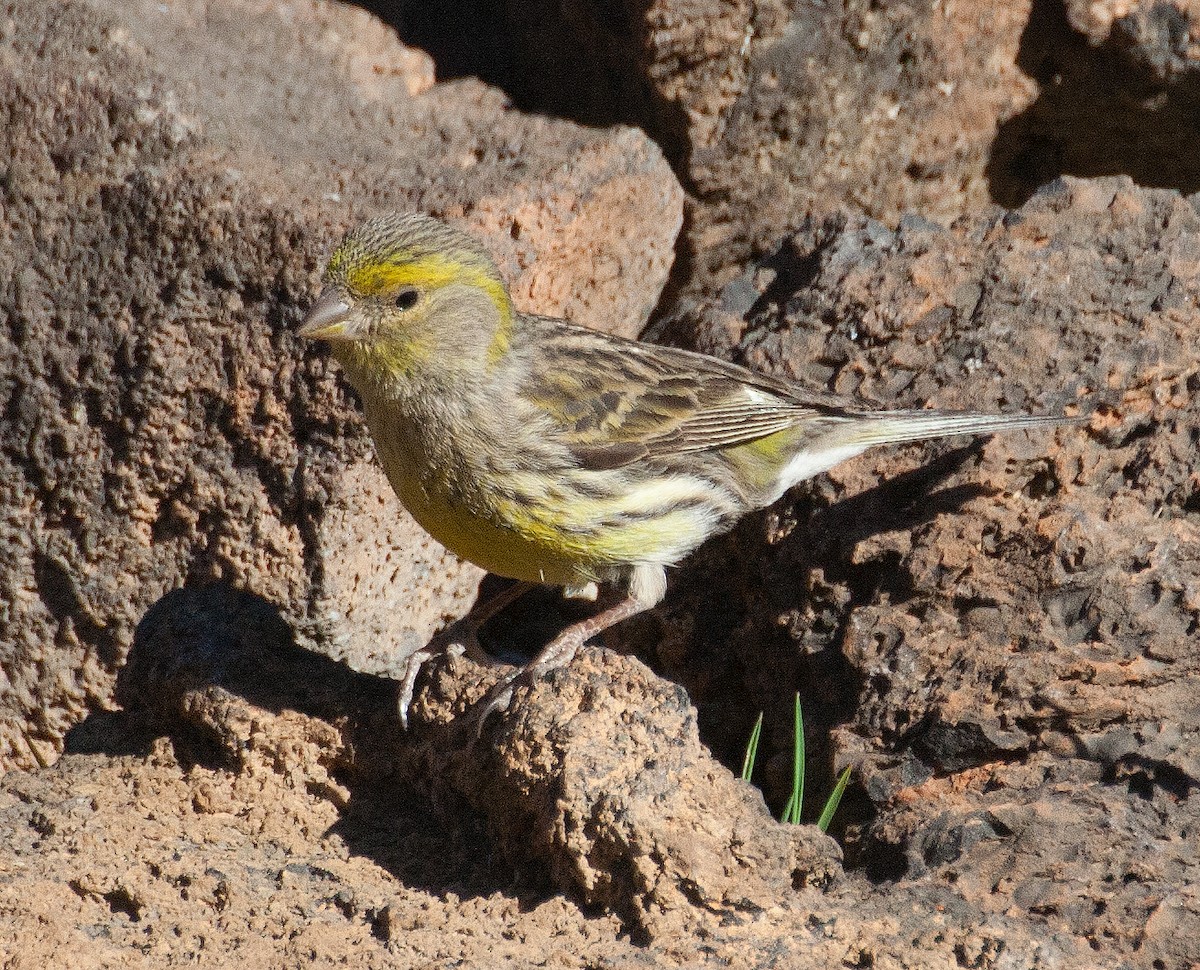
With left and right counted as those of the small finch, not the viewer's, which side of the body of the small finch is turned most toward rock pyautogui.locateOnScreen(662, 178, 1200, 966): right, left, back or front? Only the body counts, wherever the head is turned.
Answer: back

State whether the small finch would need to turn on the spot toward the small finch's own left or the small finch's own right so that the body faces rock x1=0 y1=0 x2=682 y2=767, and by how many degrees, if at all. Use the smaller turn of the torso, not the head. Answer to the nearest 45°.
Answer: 0° — it already faces it

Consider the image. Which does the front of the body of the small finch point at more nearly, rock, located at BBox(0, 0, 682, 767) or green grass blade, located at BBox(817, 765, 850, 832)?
the rock

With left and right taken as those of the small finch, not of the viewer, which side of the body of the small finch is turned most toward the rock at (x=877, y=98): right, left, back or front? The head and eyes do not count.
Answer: right

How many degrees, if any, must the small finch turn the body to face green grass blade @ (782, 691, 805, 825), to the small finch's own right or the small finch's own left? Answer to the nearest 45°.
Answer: approximately 135° to the small finch's own left

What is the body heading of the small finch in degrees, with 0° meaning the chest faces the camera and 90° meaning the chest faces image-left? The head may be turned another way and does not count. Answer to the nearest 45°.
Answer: approximately 90°
